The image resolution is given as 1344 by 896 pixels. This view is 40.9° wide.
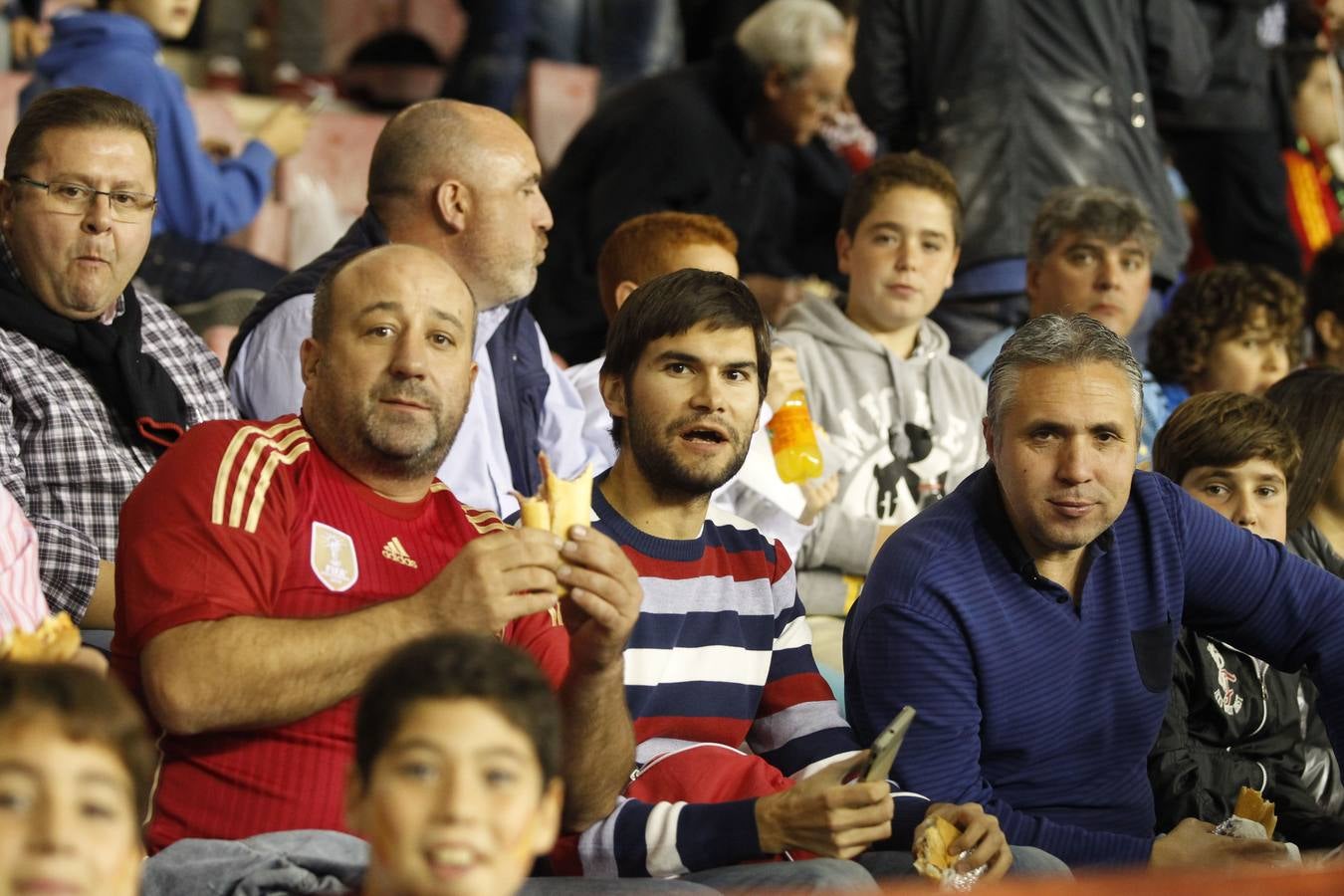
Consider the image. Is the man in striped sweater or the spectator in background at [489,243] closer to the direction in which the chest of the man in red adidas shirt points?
the man in striped sweater

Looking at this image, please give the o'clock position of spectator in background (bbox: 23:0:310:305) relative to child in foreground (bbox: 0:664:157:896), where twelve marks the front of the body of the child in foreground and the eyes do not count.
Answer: The spectator in background is roughly at 6 o'clock from the child in foreground.

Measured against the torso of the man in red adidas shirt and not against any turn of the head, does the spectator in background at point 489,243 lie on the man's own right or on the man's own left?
on the man's own left

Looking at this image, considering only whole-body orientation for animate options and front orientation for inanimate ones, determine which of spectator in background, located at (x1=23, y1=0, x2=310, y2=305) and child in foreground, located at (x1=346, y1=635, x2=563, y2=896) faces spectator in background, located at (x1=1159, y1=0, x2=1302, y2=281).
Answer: spectator in background, located at (x1=23, y1=0, x2=310, y2=305)

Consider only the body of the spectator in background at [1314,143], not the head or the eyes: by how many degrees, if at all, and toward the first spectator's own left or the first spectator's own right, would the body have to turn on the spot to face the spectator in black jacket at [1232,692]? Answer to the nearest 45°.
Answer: approximately 45° to the first spectator's own right

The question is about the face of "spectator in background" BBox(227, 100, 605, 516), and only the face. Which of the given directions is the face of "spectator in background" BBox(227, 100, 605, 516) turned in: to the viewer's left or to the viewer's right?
to the viewer's right

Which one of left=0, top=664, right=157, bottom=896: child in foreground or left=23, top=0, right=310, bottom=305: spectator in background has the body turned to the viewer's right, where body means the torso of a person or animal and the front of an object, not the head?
the spectator in background

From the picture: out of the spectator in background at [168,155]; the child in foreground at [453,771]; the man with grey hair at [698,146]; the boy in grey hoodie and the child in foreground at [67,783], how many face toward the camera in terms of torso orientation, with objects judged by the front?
3

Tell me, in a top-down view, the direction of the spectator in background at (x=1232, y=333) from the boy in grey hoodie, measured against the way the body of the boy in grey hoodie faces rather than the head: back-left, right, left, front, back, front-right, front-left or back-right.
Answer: back-left

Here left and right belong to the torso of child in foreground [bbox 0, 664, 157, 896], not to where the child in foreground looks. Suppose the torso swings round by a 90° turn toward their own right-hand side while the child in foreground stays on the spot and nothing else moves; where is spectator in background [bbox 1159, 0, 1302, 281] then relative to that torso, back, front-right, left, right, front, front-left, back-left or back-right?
back-right

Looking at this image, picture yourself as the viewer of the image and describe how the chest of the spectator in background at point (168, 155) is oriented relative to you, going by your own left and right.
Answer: facing to the right of the viewer

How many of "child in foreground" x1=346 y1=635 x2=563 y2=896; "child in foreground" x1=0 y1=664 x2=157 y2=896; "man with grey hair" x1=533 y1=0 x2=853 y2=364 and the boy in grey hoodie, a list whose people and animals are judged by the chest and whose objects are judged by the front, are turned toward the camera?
3

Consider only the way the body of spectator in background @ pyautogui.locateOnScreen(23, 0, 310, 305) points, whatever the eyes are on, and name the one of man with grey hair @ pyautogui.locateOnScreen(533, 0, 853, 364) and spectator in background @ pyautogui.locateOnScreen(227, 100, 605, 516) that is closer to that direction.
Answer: the man with grey hair
